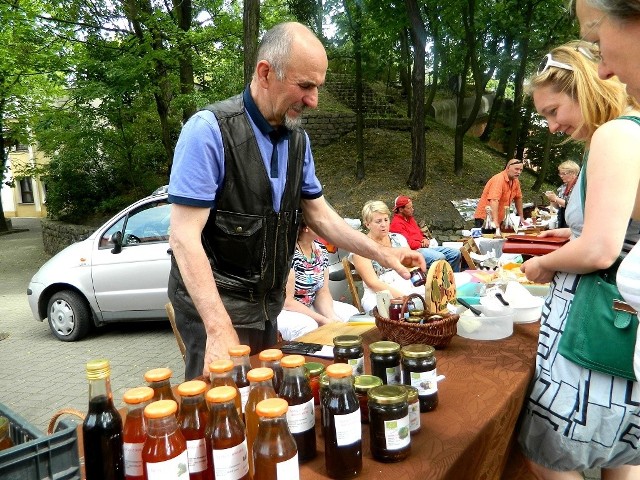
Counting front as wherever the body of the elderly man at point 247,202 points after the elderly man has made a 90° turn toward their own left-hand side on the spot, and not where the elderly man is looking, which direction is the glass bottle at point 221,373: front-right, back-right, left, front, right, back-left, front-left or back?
back-right

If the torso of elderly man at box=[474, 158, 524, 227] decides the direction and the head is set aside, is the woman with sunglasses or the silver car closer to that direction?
the woman with sunglasses

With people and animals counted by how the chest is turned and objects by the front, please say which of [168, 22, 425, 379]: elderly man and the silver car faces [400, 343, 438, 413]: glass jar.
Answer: the elderly man

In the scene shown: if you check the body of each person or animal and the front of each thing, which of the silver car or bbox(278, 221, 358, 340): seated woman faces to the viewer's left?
the silver car

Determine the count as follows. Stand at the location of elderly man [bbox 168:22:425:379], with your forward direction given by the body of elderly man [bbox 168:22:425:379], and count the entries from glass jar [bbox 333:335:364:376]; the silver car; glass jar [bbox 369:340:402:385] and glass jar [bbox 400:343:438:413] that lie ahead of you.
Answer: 3

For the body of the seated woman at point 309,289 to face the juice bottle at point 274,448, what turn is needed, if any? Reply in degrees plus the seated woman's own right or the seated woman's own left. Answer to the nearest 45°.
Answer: approximately 45° to the seated woman's own right

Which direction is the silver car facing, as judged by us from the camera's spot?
facing to the left of the viewer

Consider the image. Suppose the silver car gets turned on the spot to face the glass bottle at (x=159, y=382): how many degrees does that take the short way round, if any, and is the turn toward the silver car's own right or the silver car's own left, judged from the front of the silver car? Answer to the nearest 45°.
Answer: approximately 90° to the silver car's own left

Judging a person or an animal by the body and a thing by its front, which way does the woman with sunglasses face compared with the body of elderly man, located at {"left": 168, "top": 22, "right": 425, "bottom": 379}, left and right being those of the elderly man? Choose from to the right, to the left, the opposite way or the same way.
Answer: the opposite way

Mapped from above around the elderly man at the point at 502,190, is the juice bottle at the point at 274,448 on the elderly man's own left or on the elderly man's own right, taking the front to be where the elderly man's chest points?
on the elderly man's own right

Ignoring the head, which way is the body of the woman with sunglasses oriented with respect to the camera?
to the viewer's left

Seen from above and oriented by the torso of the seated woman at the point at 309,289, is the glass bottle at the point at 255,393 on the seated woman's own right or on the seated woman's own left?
on the seated woman's own right

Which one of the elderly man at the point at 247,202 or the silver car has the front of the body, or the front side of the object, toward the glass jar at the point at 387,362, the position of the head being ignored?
the elderly man

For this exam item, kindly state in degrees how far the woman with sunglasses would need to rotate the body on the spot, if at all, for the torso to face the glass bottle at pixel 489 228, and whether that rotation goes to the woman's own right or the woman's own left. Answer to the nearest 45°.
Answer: approximately 90° to the woman's own right
